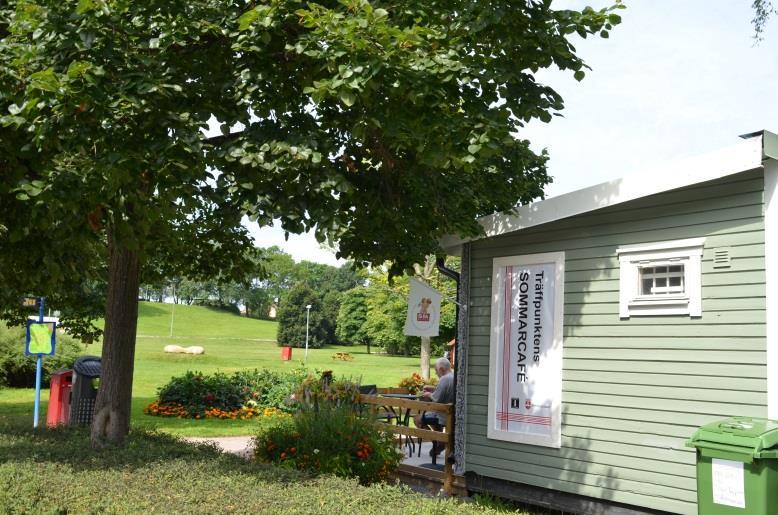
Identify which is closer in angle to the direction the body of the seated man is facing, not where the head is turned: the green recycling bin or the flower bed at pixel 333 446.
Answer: the flower bed

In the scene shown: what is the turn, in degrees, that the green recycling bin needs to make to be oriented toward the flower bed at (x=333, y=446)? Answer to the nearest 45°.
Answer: approximately 90° to its right

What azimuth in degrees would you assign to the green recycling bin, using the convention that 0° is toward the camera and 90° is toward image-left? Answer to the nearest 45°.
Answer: approximately 45°

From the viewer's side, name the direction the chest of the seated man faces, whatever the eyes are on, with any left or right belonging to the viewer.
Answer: facing to the left of the viewer

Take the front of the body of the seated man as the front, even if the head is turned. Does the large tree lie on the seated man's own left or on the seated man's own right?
on the seated man's own left

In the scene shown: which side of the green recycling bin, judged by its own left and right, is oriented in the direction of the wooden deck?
right

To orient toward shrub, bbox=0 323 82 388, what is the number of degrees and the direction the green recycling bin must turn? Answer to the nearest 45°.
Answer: approximately 90° to its right

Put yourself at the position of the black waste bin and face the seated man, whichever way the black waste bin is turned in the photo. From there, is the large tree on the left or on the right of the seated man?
right

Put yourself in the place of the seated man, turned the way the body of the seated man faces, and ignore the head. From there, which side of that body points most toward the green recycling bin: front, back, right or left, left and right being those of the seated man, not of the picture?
left
